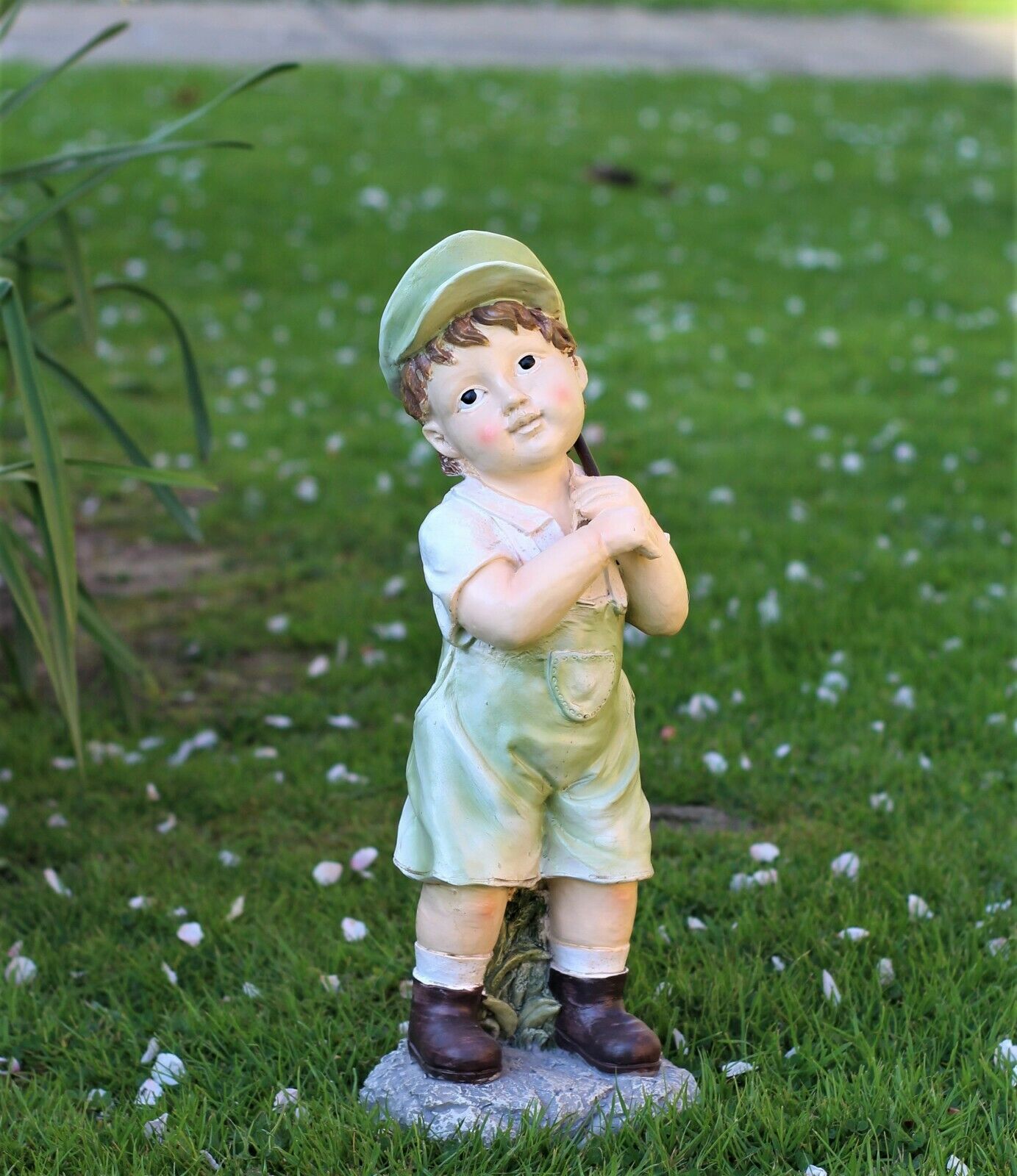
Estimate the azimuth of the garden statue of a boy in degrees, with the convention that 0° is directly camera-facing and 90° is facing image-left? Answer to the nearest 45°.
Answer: approximately 315°

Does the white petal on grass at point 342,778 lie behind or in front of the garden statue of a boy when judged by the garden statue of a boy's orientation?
behind

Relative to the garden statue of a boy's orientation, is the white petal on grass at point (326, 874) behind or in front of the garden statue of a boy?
behind

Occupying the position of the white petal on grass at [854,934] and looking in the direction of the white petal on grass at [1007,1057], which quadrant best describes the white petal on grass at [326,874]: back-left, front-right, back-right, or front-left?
back-right

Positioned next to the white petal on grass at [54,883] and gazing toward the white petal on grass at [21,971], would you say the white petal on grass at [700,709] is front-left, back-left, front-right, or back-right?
back-left

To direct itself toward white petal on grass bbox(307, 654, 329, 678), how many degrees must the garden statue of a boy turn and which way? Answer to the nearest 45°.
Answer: approximately 135° to its left
